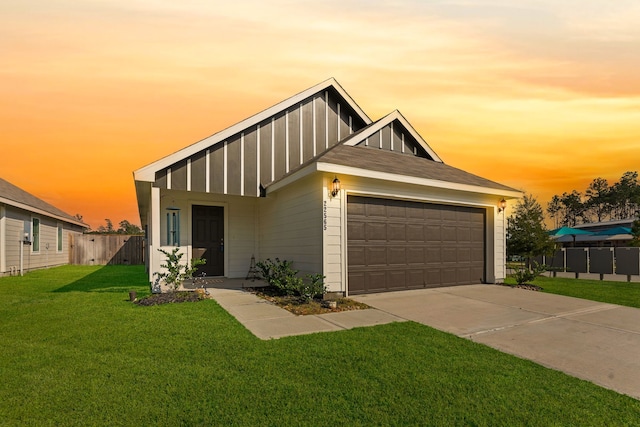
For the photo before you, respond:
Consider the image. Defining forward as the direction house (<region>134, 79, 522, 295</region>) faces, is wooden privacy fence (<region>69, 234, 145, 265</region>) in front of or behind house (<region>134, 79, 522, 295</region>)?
behind

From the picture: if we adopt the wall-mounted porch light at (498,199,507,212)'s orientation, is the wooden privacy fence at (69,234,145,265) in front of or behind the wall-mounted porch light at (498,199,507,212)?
behind

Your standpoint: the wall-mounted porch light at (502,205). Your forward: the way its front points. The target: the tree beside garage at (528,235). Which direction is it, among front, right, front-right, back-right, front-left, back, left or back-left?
back-left

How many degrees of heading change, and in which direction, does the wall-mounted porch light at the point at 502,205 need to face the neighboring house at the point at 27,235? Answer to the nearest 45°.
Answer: approximately 135° to its right

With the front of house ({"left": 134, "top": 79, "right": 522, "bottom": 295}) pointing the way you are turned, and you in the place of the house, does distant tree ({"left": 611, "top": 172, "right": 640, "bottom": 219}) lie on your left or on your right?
on your left

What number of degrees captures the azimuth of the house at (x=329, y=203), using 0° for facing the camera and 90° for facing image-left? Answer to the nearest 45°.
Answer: approximately 315°

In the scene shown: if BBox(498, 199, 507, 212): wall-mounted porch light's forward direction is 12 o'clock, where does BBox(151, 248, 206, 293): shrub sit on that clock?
The shrub is roughly at 3 o'clock from the wall-mounted porch light.

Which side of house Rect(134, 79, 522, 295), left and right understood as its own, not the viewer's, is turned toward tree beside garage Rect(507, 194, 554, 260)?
left

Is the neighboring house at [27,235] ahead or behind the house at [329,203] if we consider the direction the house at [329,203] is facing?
behind
